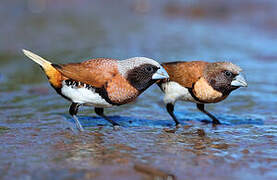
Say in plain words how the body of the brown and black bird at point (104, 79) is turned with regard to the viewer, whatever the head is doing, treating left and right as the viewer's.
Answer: facing to the right of the viewer

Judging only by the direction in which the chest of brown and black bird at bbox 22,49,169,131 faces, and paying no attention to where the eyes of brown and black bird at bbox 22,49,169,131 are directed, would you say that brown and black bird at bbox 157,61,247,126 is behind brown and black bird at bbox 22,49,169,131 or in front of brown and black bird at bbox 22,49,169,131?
in front

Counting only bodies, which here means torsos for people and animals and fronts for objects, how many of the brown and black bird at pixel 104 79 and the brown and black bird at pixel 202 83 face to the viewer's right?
2

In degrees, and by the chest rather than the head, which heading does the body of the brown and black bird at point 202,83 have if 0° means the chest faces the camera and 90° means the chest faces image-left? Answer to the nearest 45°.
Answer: approximately 270°

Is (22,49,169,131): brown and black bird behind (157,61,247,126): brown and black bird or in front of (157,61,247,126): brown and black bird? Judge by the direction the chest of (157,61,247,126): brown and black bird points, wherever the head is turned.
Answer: behind
